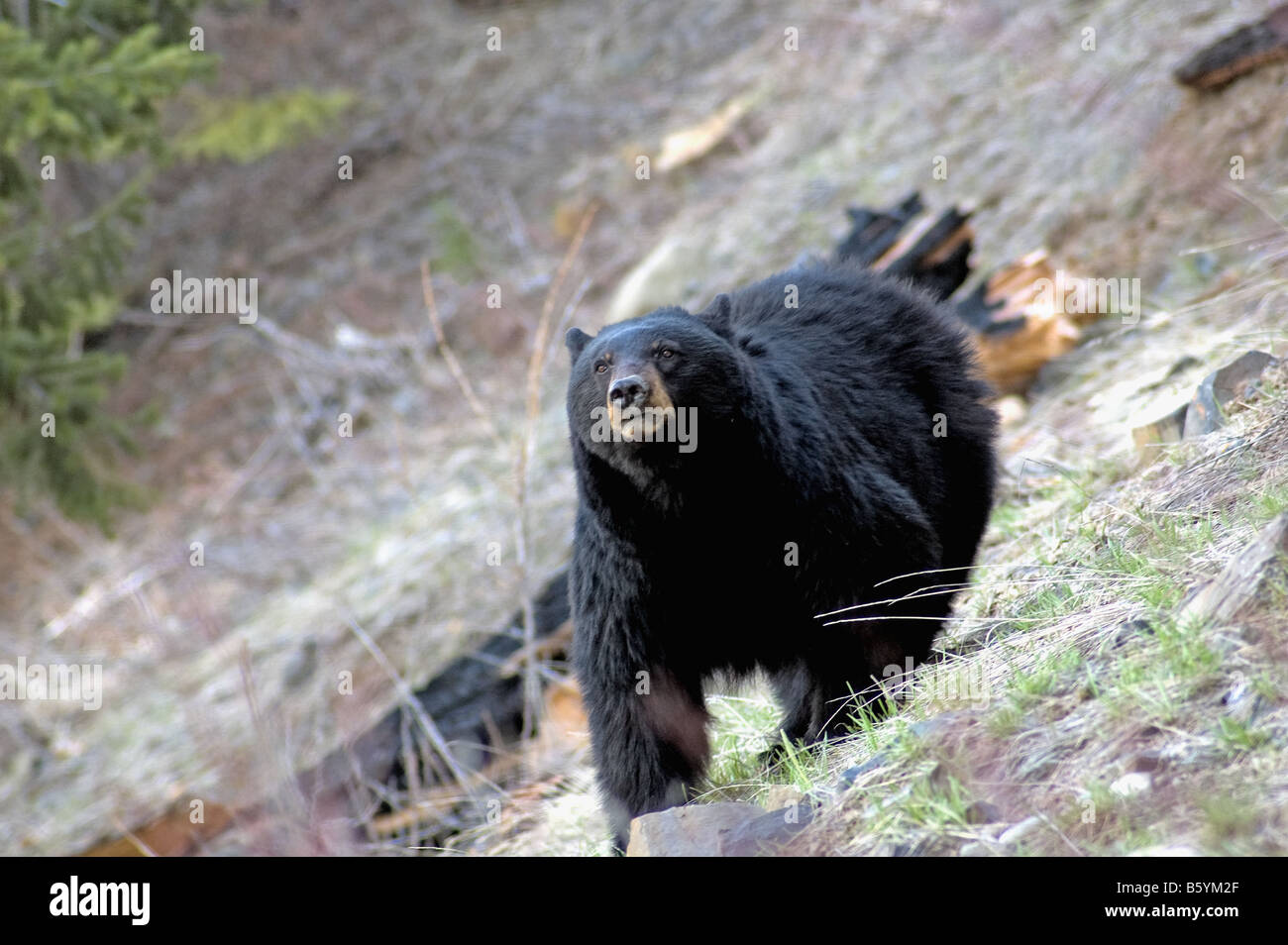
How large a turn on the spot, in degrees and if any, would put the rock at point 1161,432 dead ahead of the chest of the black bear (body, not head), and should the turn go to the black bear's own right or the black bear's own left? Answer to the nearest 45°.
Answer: approximately 180°

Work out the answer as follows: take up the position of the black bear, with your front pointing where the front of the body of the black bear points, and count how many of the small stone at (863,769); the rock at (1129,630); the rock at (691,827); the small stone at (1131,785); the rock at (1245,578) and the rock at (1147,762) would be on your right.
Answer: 0

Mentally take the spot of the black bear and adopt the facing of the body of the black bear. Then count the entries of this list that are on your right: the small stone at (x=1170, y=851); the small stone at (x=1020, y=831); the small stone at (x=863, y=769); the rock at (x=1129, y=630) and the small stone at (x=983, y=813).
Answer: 0

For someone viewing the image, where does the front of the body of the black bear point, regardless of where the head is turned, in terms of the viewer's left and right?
facing the viewer and to the left of the viewer

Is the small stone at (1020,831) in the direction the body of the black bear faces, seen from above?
no

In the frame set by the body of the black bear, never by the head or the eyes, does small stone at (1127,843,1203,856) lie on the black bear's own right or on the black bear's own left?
on the black bear's own left

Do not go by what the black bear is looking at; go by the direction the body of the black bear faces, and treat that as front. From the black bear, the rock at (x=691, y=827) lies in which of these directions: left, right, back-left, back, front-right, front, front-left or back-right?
front-left

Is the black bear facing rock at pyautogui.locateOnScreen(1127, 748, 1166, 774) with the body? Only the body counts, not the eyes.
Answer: no

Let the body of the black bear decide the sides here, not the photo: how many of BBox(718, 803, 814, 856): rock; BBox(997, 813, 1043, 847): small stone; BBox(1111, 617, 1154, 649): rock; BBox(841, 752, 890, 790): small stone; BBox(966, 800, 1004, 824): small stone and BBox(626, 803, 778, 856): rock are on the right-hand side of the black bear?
0

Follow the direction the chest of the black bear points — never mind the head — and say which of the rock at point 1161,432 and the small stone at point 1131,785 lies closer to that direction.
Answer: the small stone

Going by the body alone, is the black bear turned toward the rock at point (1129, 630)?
no

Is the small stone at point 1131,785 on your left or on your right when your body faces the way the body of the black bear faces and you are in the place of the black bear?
on your left

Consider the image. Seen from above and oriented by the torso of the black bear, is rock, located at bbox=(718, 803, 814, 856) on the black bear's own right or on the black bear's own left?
on the black bear's own left
